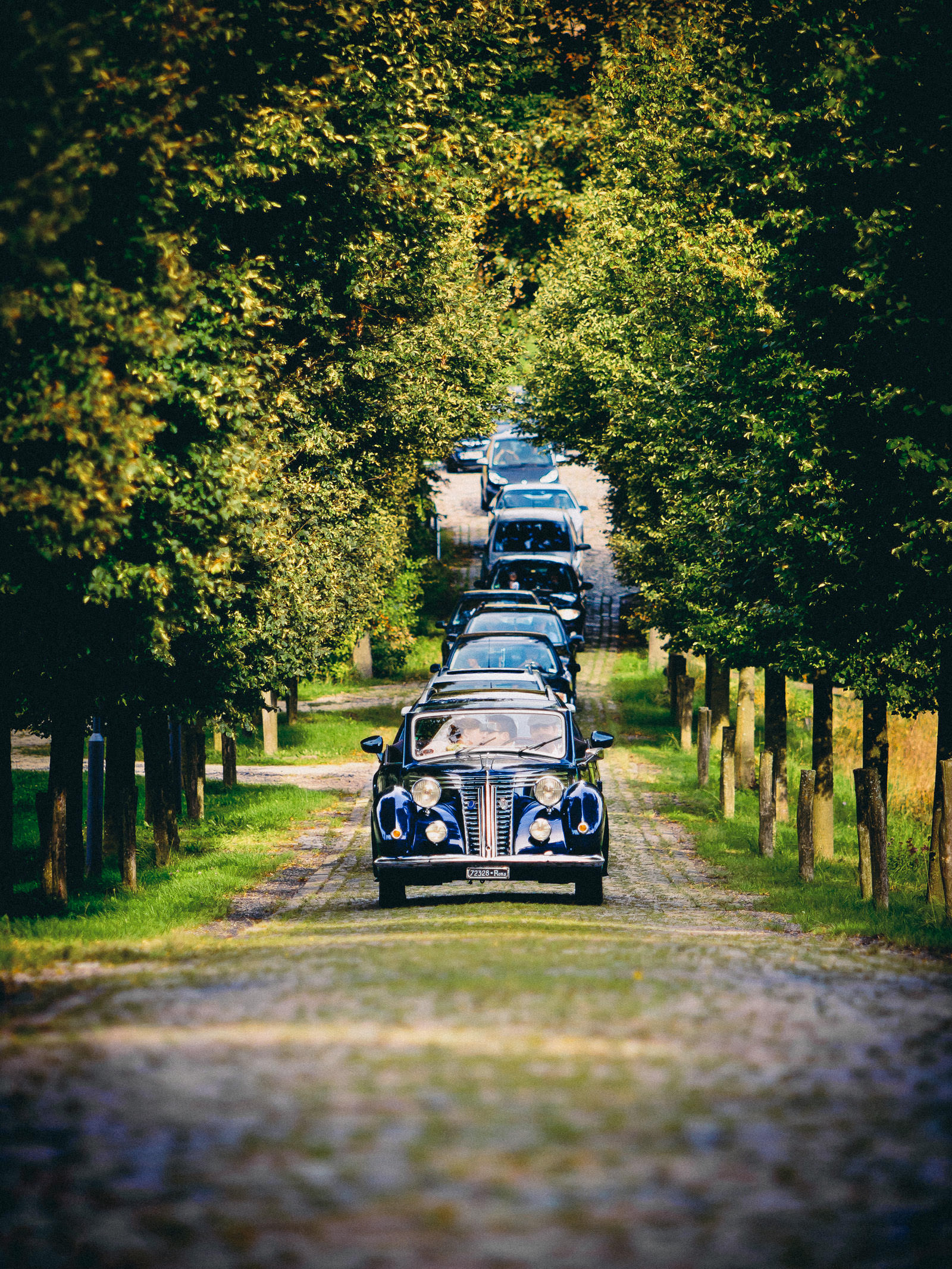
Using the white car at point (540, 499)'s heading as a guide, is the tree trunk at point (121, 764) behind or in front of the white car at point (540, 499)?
in front

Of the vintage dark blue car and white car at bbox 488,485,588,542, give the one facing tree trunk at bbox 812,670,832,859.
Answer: the white car

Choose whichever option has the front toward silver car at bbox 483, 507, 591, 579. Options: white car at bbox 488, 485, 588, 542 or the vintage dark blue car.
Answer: the white car

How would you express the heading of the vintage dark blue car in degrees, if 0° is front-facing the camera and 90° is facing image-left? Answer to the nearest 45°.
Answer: approximately 0°

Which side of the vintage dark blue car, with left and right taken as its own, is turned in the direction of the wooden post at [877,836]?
left

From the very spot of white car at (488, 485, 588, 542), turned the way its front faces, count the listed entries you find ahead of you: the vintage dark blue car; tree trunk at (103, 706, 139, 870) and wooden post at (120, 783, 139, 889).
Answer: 3

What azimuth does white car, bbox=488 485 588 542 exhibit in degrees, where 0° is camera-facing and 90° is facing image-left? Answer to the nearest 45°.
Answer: approximately 0°

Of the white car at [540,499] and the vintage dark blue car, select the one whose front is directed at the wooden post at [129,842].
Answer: the white car

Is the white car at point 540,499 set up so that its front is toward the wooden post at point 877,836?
yes

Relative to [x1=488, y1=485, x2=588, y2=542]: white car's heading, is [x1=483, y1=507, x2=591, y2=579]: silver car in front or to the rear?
in front

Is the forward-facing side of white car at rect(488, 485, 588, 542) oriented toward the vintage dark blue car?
yes

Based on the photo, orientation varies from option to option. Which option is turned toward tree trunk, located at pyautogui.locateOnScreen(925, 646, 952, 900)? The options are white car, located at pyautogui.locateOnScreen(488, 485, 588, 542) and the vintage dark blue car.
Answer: the white car

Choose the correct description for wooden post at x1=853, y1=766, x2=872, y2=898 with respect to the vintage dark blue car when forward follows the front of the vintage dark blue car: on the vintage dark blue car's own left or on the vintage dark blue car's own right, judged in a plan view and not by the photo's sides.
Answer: on the vintage dark blue car's own left

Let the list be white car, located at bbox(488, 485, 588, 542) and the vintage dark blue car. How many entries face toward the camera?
2
